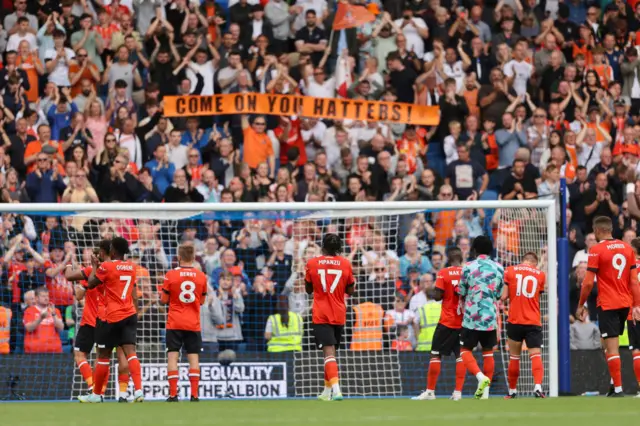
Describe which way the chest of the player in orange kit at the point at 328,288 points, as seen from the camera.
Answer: away from the camera

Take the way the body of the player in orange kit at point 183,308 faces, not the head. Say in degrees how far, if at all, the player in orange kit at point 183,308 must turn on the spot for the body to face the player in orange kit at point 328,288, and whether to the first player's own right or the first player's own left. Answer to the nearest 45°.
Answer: approximately 90° to the first player's own right

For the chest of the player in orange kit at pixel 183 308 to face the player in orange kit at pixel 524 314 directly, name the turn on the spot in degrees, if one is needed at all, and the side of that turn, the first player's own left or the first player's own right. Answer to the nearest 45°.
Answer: approximately 90° to the first player's own right

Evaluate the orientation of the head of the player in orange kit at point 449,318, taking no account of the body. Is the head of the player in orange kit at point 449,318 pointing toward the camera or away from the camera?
away from the camera

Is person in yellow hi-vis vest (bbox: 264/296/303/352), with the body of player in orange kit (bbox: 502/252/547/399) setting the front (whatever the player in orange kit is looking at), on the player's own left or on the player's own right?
on the player's own left

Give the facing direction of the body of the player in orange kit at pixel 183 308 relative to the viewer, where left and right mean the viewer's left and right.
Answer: facing away from the viewer

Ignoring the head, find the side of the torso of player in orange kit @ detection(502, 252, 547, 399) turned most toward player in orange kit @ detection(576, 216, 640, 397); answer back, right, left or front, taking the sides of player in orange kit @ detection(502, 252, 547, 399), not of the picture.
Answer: right

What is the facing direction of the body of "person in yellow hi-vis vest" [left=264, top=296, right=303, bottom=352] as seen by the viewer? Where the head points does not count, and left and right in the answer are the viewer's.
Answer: facing away from the viewer

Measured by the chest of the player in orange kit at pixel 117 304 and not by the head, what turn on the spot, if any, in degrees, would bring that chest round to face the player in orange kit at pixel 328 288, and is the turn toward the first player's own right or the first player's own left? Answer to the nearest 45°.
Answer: approximately 135° to the first player's own right

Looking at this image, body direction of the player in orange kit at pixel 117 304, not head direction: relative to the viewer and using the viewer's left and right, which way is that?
facing away from the viewer and to the left of the viewer

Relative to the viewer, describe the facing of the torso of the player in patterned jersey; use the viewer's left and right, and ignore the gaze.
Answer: facing away from the viewer
